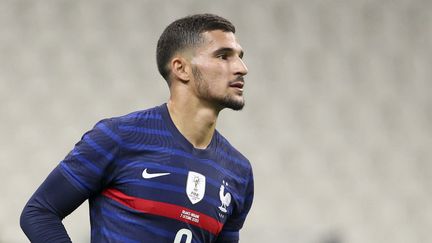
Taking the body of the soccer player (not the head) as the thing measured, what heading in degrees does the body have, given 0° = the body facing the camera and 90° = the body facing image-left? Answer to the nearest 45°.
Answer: approximately 315°
